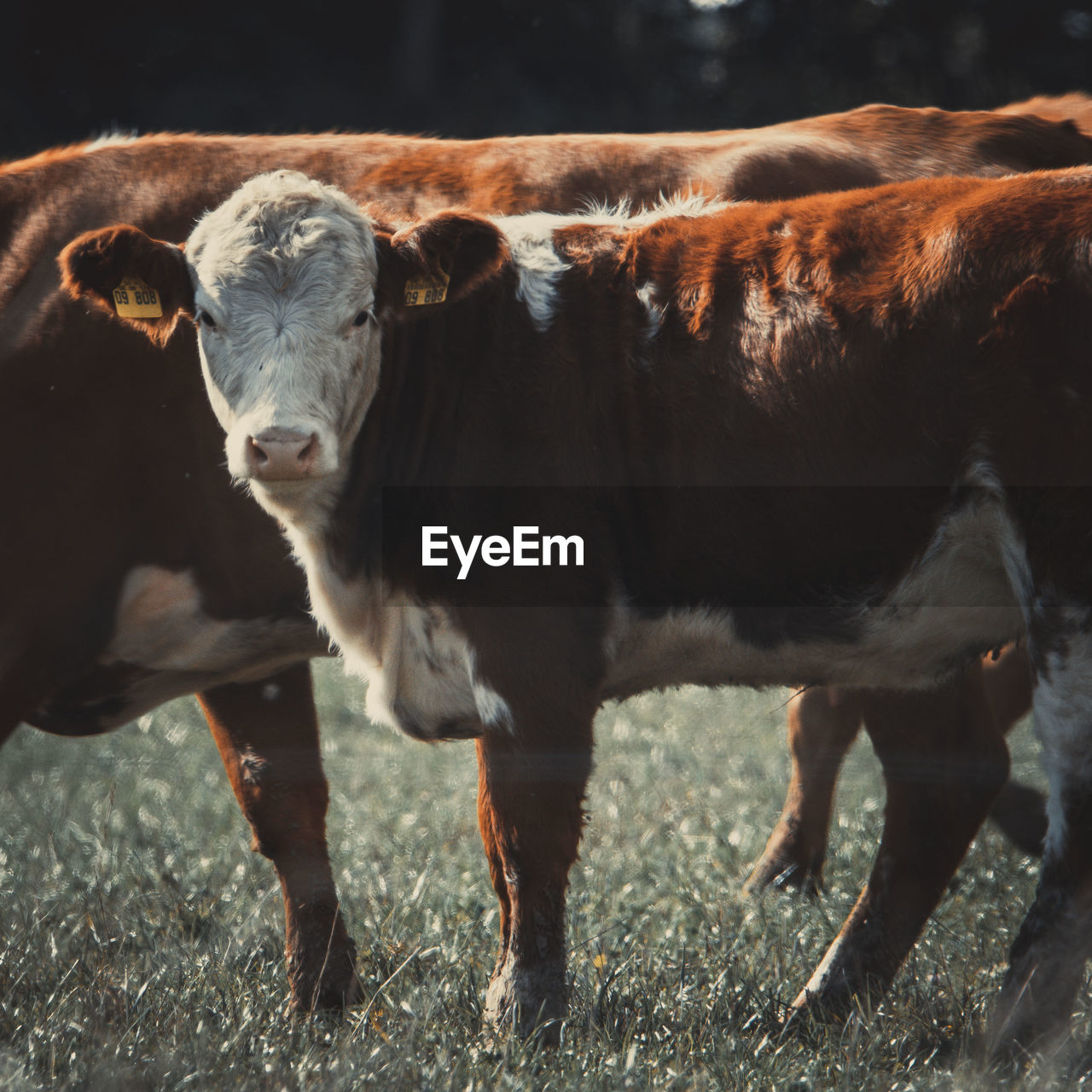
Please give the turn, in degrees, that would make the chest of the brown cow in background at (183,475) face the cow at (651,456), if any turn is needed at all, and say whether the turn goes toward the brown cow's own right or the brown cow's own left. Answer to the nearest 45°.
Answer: approximately 135° to the brown cow's own left

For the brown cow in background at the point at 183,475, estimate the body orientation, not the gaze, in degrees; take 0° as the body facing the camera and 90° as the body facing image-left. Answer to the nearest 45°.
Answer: approximately 90°

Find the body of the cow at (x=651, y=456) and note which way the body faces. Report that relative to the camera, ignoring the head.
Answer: to the viewer's left

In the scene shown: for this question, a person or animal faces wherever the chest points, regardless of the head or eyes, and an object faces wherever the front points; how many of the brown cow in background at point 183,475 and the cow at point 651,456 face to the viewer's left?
2
